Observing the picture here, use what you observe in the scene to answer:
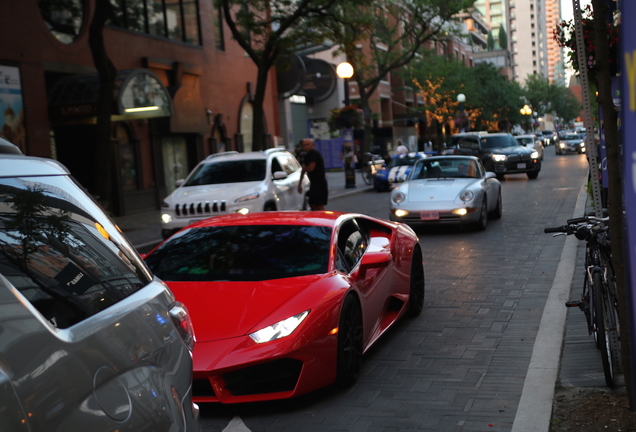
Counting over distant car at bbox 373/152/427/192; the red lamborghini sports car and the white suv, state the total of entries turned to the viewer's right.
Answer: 0

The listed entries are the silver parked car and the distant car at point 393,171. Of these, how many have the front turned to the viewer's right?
0

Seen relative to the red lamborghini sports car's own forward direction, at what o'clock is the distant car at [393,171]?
The distant car is roughly at 5 o'clock from the red lamborghini sports car.

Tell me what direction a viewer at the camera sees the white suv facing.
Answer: facing the viewer and to the left of the viewer

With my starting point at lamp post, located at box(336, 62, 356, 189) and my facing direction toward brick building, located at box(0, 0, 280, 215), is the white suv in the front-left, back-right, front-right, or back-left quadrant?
front-left

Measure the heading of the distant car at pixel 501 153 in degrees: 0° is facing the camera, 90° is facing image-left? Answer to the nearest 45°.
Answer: approximately 315°
